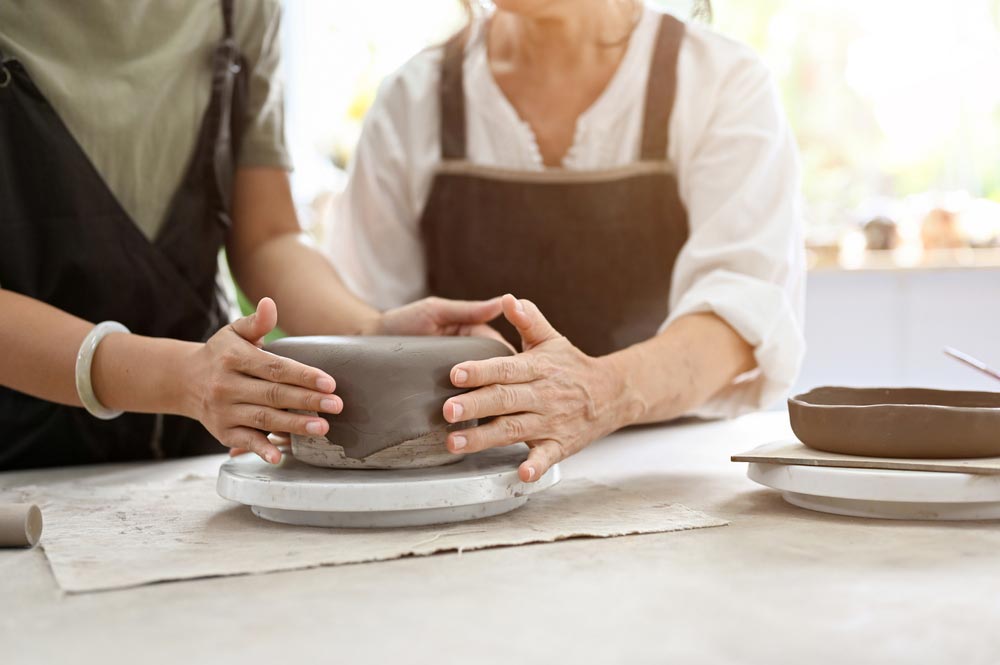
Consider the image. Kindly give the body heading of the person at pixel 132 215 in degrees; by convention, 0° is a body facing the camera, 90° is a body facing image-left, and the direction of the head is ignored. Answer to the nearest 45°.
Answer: approximately 315°

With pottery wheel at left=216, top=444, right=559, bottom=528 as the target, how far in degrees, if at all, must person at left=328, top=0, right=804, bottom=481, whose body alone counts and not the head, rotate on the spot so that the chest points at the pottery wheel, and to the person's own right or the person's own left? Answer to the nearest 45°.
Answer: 0° — they already face it

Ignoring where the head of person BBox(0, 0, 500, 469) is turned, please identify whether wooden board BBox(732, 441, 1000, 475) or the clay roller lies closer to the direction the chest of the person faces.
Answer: the wooden board

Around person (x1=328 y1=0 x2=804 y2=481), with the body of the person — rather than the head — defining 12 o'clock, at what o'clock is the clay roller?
The clay roller is roughly at 1 o'clock from the person.

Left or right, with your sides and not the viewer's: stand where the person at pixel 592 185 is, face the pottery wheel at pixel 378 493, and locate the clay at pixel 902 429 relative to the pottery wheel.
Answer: left

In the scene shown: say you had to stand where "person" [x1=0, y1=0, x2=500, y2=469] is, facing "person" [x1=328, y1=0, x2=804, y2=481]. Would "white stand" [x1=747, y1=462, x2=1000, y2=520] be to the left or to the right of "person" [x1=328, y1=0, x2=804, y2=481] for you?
right
